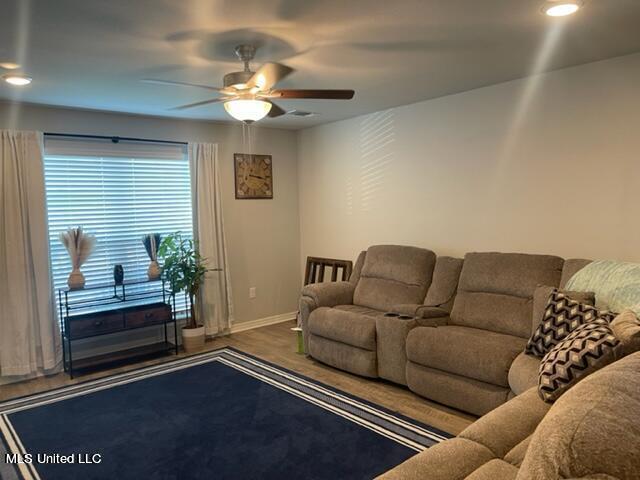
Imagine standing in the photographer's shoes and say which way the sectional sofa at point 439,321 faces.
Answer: facing the viewer and to the left of the viewer

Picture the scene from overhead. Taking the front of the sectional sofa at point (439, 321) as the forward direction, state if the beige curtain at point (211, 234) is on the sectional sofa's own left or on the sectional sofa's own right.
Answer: on the sectional sofa's own right

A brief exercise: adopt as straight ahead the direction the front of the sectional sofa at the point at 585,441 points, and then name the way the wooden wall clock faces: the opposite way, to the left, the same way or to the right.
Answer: the opposite way

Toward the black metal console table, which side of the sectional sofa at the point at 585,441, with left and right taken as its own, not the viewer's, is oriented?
front

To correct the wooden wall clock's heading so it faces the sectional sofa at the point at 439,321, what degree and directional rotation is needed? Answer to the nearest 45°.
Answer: approximately 45° to its left

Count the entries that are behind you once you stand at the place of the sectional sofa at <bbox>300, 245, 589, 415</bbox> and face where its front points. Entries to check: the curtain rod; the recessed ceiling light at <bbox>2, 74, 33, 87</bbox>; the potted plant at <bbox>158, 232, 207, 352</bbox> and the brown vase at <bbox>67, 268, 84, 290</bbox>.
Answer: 0

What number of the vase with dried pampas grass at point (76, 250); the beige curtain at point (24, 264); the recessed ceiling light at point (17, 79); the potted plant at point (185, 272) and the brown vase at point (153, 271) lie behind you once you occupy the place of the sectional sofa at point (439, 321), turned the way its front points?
0

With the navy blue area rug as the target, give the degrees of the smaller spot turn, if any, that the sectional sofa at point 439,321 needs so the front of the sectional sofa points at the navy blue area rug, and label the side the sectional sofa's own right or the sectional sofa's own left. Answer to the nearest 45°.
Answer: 0° — it already faces it

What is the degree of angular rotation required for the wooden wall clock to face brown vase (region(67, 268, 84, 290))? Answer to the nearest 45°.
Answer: approximately 45° to its right

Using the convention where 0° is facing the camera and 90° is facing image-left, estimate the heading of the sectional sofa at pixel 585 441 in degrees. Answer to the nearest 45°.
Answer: approximately 135°

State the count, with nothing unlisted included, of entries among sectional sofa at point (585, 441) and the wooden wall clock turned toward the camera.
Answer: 1

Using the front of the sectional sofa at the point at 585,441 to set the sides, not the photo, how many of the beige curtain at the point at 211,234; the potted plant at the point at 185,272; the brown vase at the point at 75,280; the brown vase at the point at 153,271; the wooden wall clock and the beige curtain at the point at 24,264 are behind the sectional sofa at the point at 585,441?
0

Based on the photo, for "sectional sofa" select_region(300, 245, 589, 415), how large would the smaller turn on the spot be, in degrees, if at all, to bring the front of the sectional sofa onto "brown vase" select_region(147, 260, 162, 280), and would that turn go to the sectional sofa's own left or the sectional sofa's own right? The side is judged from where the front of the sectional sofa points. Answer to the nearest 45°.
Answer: approximately 45° to the sectional sofa's own right

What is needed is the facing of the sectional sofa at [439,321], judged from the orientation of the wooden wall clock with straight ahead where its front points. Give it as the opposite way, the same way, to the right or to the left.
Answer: to the right

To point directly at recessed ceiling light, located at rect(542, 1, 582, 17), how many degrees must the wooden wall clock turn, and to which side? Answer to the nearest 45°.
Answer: approximately 45° to its left

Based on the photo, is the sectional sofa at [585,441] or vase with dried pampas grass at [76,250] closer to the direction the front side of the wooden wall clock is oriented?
the sectional sofa

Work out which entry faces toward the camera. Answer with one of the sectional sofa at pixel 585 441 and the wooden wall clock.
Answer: the wooden wall clock

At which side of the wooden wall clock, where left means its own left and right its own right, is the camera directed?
front
